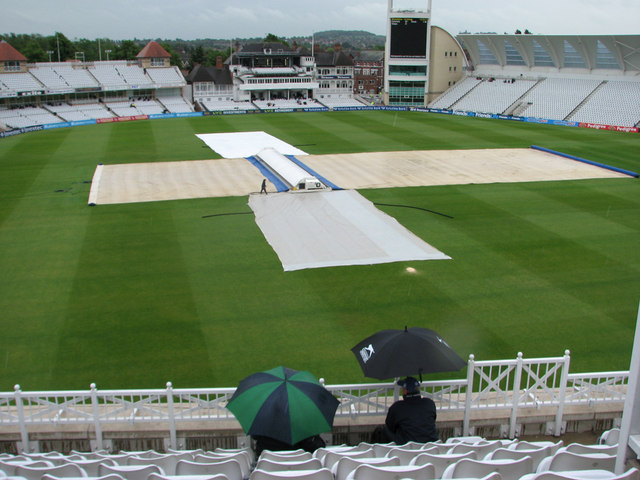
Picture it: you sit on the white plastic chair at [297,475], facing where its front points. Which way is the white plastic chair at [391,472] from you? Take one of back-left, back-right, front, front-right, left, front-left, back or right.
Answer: right

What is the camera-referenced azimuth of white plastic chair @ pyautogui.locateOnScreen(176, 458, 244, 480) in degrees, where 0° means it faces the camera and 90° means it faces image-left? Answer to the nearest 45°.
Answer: approximately 180°

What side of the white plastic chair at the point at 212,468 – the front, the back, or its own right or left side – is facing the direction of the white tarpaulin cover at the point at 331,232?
front

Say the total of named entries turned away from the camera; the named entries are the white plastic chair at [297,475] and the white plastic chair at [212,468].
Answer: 2

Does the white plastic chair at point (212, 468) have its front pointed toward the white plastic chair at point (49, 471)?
no

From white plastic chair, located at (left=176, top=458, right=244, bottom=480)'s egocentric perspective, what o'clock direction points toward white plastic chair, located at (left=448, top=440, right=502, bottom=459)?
white plastic chair, located at (left=448, top=440, right=502, bottom=459) is roughly at 3 o'clock from white plastic chair, located at (left=176, top=458, right=244, bottom=480).

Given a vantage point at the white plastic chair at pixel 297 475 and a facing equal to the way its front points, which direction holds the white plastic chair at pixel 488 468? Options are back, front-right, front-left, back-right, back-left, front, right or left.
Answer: right

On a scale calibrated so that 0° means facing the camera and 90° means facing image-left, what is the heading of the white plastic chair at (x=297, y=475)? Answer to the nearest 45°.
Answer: approximately 180°

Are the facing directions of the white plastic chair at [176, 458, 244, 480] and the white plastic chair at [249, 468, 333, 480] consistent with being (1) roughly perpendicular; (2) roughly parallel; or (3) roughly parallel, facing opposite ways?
roughly parallel

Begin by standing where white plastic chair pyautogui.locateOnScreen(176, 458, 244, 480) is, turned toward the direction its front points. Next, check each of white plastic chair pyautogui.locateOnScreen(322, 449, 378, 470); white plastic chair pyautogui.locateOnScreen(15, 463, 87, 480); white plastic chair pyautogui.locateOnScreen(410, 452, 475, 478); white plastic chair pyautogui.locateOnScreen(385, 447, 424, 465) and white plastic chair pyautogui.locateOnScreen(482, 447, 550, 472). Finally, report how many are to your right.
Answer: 4

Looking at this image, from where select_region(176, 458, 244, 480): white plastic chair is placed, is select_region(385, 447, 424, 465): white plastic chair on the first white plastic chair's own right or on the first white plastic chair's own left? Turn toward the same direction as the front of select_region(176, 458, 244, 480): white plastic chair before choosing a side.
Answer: on the first white plastic chair's own right

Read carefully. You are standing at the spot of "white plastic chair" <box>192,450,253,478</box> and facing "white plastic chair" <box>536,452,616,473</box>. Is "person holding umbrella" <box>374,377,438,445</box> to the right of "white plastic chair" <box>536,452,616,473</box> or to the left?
left

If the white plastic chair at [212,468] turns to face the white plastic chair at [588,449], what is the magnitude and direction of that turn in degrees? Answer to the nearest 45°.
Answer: approximately 90° to its right
